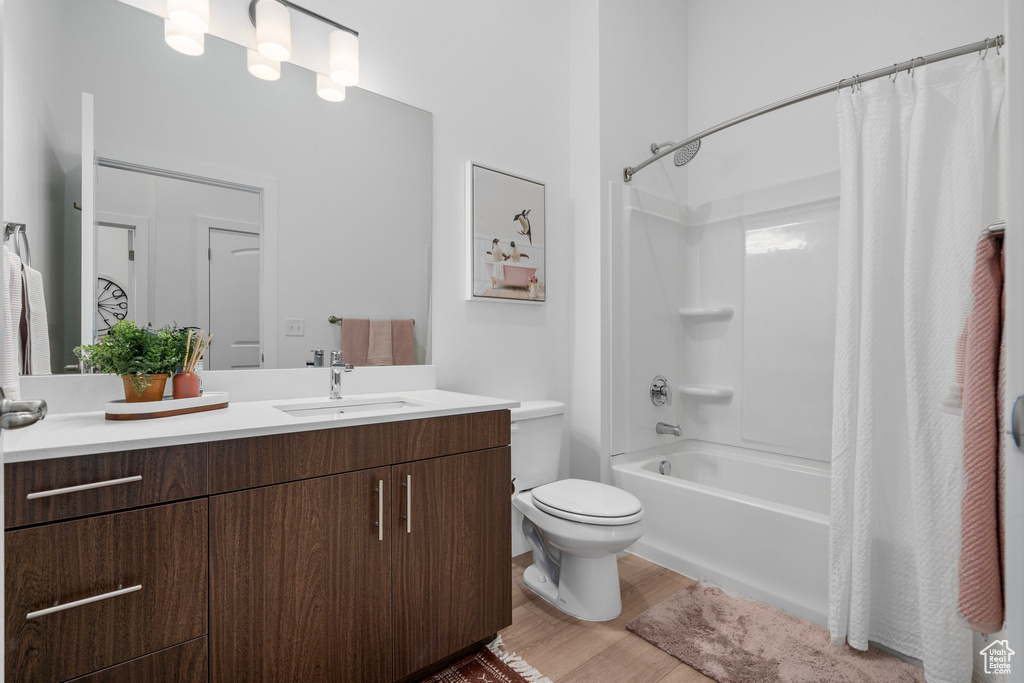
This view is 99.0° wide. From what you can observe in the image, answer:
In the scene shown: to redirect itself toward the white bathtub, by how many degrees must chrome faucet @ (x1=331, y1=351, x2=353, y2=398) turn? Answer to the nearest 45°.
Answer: approximately 45° to its left

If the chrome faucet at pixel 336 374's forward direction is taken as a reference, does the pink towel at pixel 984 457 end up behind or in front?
in front

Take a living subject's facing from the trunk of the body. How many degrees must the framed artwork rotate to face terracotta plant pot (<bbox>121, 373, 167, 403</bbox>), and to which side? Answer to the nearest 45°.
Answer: approximately 90° to its right

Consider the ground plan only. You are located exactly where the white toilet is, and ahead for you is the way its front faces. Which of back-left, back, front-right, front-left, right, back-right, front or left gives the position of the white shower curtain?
front-left

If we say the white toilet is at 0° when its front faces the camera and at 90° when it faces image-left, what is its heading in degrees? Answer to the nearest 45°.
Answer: approximately 315°

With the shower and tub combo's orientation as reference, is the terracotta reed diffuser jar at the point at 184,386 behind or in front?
in front

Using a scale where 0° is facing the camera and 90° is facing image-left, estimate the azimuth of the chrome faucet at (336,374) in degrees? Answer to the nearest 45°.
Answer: approximately 315°
